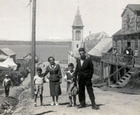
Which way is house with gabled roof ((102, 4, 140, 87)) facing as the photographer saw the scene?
facing the viewer and to the left of the viewer

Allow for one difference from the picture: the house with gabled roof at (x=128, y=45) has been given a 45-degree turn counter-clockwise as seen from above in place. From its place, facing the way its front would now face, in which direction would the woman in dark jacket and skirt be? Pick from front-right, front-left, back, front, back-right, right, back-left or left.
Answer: front

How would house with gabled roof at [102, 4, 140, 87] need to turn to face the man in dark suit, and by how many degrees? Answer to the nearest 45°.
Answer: approximately 45° to its left
